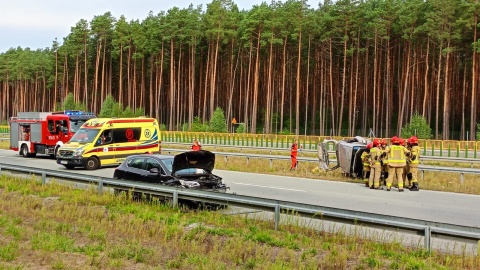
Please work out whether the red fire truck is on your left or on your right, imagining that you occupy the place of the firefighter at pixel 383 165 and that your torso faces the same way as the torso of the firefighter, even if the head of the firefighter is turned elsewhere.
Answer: on your right

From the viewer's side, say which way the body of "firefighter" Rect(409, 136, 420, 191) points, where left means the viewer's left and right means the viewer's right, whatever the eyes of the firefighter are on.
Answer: facing to the left of the viewer

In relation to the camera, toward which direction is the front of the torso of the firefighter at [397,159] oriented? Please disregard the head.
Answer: away from the camera

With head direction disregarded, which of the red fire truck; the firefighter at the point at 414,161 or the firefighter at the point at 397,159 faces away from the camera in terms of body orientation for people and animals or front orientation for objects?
the firefighter at the point at 397,159

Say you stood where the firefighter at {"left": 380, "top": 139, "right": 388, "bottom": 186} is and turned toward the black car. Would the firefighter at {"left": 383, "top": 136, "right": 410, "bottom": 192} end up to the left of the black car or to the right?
left
